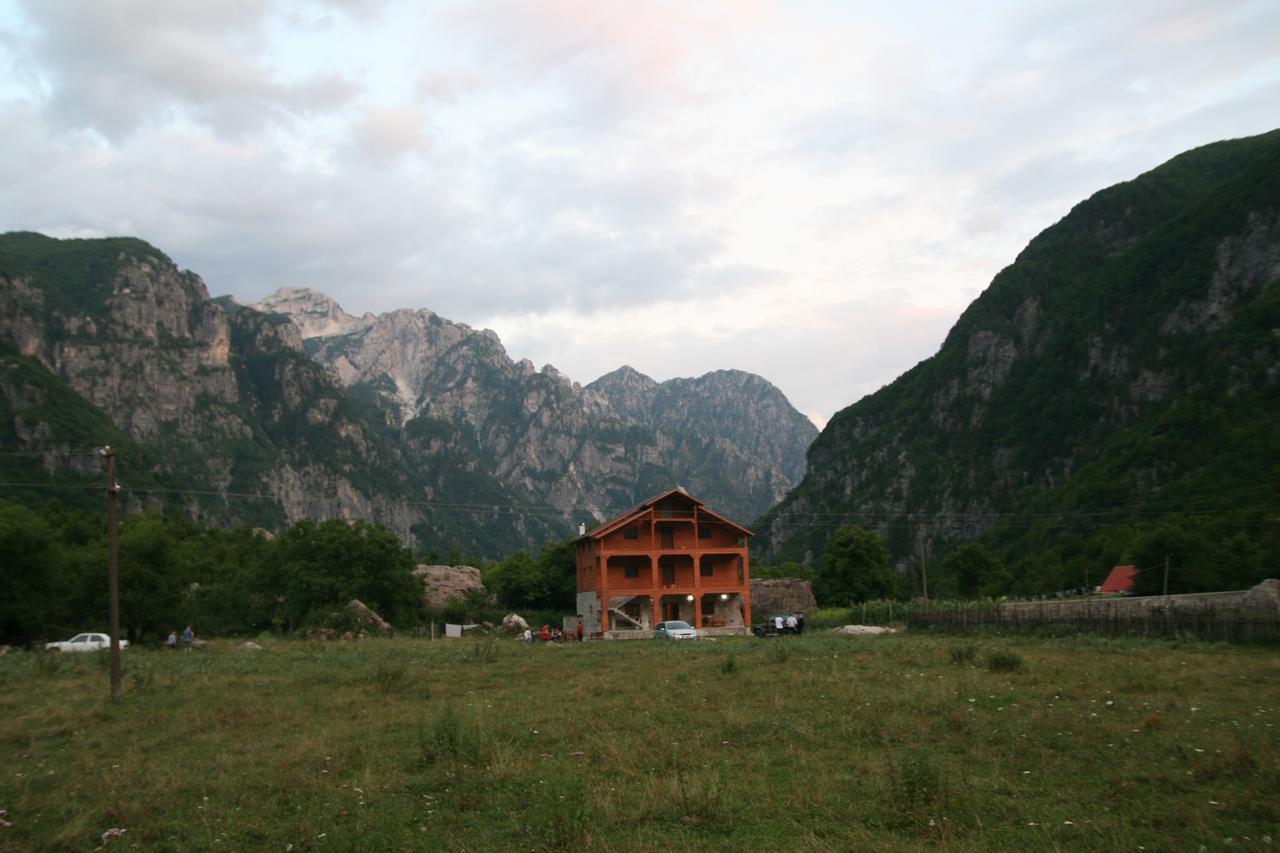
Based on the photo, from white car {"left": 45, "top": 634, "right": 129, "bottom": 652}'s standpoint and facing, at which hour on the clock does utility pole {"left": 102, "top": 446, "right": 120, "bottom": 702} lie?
The utility pole is roughly at 9 o'clock from the white car.

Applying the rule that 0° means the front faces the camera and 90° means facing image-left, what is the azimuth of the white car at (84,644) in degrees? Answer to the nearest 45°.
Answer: approximately 90°

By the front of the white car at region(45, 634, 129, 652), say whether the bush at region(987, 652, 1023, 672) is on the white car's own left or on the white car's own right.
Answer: on the white car's own left

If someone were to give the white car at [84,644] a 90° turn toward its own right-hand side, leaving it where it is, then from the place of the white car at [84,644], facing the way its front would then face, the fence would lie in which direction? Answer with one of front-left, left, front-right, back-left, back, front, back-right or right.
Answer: back-right

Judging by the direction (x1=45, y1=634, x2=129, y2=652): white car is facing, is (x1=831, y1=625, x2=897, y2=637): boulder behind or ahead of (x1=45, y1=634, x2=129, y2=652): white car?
behind

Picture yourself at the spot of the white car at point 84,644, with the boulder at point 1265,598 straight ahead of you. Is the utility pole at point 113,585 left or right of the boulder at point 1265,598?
right
